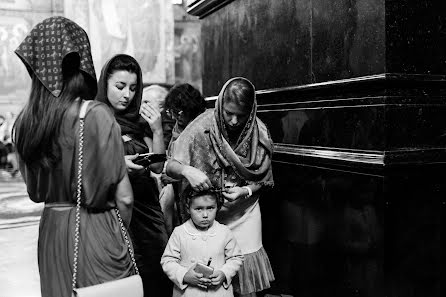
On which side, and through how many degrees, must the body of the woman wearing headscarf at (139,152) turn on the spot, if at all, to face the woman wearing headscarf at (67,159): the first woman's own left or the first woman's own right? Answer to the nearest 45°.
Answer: approximately 45° to the first woman's own right

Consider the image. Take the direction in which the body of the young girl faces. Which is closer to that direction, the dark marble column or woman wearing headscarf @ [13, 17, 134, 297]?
the woman wearing headscarf

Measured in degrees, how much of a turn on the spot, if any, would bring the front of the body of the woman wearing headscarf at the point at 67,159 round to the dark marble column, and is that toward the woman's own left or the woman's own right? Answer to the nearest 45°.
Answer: approximately 45° to the woman's own right

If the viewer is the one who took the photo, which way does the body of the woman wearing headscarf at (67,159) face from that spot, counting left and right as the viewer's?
facing away from the viewer and to the right of the viewer

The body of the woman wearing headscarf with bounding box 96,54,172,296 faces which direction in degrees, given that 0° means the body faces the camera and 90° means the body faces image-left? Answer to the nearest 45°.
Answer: approximately 315°

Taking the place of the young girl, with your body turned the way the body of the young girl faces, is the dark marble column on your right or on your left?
on your left

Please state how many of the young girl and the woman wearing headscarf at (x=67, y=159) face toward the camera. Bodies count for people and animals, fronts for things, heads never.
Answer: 1
